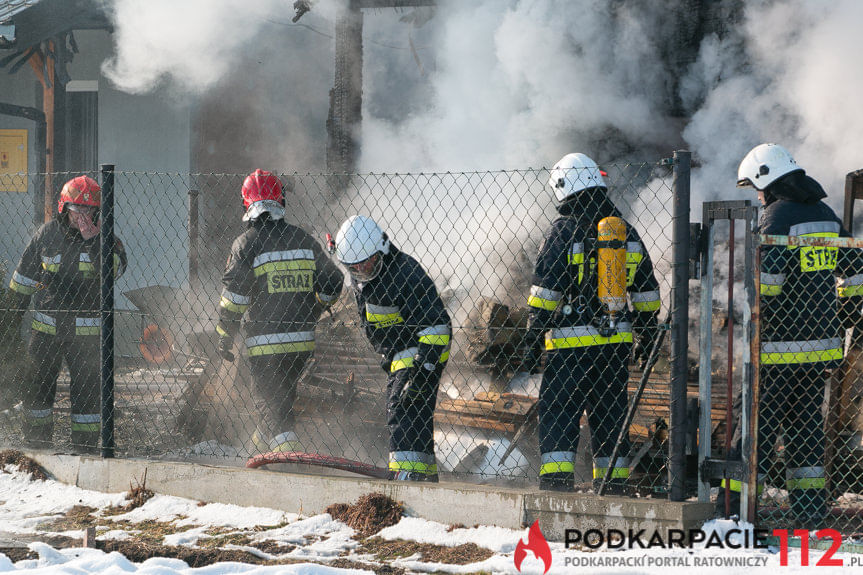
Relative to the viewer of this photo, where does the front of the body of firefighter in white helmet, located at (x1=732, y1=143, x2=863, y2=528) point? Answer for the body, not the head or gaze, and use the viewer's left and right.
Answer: facing away from the viewer and to the left of the viewer

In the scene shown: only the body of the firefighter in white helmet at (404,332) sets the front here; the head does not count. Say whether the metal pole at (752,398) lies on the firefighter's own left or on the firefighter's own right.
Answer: on the firefighter's own left

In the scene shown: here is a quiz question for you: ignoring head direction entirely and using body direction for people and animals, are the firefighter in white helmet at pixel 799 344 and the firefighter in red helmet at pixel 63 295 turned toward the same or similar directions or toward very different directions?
very different directions

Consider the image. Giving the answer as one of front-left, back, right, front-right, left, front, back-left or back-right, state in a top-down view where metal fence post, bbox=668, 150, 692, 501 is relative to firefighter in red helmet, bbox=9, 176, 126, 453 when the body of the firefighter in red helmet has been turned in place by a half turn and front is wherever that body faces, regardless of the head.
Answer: back-right

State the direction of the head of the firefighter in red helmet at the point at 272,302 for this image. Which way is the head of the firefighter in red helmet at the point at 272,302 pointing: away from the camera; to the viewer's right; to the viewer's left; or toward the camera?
away from the camera

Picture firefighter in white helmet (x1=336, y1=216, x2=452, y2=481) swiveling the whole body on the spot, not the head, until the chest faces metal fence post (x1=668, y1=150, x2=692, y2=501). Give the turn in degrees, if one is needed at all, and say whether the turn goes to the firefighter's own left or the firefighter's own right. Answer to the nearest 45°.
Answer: approximately 90° to the firefighter's own left

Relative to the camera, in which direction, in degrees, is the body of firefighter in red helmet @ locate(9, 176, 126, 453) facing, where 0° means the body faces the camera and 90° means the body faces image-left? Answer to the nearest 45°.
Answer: approximately 0°

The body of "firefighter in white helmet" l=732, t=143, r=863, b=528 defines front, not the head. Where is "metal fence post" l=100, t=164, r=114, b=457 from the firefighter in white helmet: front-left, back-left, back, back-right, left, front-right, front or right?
front-left

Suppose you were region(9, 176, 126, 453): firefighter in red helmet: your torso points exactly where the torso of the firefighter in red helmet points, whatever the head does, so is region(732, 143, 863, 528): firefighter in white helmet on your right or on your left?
on your left

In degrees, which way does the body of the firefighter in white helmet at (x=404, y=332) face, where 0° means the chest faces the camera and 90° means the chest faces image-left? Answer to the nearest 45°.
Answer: approximately 45°

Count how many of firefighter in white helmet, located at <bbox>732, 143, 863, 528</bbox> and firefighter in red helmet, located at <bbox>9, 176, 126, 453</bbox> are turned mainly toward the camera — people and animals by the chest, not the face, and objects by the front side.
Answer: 1

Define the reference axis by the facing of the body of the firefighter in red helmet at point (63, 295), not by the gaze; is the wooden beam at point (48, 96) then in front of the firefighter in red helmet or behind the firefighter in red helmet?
behind

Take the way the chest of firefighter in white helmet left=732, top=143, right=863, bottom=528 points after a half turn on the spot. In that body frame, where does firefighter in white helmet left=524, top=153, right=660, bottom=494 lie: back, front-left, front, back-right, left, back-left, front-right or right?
back-right
